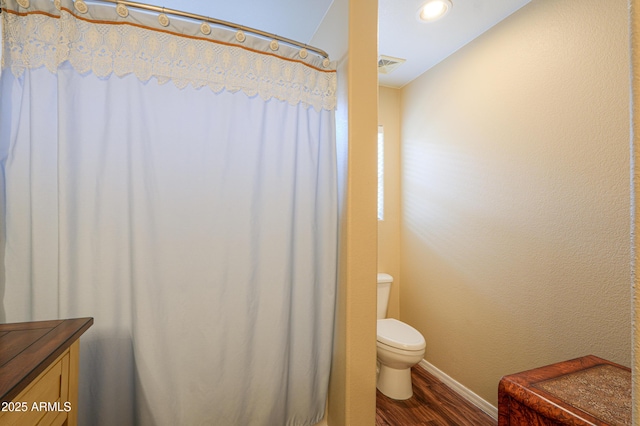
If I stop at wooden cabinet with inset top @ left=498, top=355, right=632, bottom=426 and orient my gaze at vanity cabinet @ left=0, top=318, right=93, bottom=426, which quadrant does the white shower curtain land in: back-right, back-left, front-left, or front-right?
front-right

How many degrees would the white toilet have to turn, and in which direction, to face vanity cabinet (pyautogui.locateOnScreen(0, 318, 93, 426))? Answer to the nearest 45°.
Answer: approximately 90° to its right

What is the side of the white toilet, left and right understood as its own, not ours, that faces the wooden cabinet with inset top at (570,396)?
front

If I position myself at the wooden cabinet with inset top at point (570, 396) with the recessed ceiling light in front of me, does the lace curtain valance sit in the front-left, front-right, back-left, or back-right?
front-left

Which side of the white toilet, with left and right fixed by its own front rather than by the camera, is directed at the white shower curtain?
right

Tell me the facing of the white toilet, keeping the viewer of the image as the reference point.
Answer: facing the viewer and to the right of the viewer

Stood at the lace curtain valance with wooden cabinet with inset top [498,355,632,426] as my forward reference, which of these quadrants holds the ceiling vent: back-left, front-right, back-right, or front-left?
front-left
